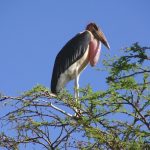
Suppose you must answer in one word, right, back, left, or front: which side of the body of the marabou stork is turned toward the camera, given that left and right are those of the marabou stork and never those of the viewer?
right
